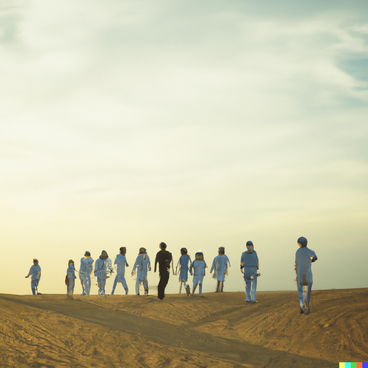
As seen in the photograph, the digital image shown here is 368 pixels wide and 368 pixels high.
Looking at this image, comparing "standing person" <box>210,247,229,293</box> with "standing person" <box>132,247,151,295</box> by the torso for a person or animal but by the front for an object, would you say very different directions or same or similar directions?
same or similar directions
